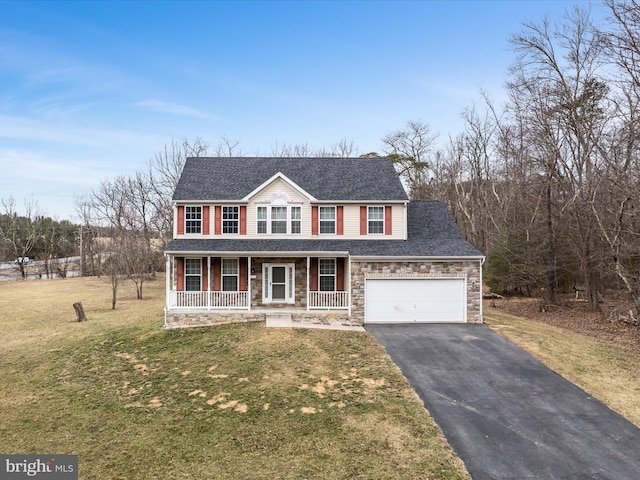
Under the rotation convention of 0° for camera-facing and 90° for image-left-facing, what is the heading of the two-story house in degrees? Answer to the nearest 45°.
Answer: approximately 0°
